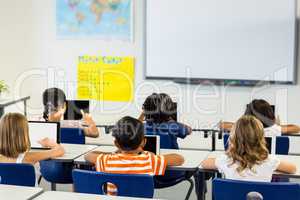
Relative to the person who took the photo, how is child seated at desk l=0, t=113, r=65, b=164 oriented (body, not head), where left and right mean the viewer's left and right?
facing away from the viewer

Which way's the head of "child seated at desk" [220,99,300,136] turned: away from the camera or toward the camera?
away from the camera

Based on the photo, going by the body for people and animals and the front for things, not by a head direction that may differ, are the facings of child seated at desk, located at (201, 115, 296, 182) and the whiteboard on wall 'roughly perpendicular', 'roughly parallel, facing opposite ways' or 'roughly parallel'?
roughly parallel, facing opposite ways

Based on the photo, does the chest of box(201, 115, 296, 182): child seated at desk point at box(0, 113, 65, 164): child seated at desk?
no

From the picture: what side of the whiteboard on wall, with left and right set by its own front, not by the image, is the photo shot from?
front

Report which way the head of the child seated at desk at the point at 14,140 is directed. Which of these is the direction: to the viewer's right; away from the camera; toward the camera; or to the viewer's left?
away from the camera

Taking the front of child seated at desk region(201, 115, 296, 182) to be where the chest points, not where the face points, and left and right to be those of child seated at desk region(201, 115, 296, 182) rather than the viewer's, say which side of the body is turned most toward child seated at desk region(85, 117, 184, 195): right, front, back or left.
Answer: left

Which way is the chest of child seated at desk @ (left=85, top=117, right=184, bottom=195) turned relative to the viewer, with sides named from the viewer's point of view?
facing away from the viewer

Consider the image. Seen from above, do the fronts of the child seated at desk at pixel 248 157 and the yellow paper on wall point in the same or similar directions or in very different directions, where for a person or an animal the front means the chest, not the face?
very different directions

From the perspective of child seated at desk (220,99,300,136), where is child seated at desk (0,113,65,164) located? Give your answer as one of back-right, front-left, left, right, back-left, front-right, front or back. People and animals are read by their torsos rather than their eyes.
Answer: back-left

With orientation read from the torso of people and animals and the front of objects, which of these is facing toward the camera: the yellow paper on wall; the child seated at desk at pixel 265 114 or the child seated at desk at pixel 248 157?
the yellow paper on wall

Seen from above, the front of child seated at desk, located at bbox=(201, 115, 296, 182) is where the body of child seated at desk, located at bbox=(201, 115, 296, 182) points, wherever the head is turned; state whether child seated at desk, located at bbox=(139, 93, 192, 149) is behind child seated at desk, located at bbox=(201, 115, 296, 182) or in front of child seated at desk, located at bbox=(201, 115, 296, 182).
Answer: in front

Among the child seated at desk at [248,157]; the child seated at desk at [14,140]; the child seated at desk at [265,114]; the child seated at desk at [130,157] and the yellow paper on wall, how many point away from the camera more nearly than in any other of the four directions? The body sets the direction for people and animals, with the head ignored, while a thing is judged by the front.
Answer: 4

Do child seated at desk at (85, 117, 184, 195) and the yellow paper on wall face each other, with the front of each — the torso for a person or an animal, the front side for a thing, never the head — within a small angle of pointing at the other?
yes

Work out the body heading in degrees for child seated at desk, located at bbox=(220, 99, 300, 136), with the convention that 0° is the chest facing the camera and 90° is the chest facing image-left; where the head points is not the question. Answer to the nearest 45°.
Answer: approximately 180°

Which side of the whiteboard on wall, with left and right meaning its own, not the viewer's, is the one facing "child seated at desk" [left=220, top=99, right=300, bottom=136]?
front

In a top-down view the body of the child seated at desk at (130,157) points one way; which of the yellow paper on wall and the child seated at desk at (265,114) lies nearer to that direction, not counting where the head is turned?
the yellow paper on wall

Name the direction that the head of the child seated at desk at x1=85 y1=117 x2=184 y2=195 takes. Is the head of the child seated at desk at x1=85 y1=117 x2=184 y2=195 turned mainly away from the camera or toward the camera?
away from the camera

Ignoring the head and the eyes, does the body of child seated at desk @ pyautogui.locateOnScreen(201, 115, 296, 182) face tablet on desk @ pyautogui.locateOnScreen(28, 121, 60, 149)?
no
